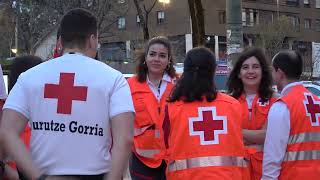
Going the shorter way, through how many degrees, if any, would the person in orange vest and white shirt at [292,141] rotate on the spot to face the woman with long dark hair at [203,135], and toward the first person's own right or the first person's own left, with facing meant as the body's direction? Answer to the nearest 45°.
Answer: approximately 90° to the first person's own left

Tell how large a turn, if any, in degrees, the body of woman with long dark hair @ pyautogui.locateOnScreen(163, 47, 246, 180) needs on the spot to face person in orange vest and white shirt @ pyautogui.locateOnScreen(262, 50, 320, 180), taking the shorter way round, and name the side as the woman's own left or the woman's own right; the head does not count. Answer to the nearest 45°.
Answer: approximately 45° to the woman's own right

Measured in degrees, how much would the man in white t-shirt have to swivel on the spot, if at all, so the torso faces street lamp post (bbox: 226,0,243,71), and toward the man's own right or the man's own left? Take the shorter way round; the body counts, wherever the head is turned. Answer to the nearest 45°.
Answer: approximately 45° to the man's own right

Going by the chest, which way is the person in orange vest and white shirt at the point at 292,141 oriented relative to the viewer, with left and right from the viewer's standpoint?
facing away from the viewer and to the left of the viewer

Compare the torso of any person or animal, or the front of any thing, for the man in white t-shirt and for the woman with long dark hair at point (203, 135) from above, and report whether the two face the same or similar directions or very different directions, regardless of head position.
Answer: same or similar directions

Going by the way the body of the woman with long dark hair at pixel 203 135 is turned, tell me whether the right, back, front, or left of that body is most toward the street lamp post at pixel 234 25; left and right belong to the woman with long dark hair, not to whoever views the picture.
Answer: front

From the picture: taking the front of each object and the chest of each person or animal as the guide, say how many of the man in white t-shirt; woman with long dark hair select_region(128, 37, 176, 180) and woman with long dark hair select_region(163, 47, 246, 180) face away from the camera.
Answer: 2

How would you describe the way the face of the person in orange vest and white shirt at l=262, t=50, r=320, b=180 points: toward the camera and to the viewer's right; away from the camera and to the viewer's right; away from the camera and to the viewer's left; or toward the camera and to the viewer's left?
away from the camera and to the viewer's left

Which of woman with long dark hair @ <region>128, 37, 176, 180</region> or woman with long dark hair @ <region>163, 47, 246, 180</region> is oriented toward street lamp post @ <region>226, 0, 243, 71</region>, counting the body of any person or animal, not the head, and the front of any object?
woman with long dark hair @ <region>163, 47, 246, 180</region>

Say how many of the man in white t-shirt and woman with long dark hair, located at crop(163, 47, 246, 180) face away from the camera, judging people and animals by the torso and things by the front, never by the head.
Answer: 2

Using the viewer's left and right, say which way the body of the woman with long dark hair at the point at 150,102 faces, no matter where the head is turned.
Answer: facing the viewer and to the right of the viewer

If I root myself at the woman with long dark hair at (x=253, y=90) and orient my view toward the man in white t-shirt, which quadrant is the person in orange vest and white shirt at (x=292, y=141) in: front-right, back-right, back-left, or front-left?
front-left

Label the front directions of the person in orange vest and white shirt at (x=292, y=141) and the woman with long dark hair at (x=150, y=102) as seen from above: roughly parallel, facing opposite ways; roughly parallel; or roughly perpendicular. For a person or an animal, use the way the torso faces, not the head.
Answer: roughly parallel, facing opposite ways

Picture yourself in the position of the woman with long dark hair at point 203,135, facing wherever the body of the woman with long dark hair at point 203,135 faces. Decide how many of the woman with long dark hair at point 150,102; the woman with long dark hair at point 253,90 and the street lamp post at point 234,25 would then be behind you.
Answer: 0

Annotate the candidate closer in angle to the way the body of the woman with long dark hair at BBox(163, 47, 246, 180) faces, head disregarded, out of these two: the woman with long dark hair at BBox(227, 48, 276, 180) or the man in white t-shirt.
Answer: the woman with long dark hair

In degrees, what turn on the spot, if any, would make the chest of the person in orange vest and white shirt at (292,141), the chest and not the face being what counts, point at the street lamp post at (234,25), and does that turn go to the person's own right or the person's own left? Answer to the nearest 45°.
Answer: approximately 45° to the person's own right

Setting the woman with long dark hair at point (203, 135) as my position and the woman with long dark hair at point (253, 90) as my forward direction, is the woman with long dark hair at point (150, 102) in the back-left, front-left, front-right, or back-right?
front-left

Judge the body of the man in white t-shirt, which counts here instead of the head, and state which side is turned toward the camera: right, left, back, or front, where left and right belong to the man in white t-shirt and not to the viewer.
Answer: back

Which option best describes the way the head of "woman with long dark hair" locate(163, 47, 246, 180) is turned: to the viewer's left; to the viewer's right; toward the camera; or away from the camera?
away from the camera
